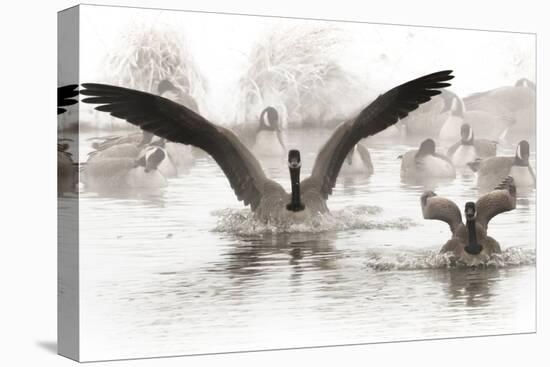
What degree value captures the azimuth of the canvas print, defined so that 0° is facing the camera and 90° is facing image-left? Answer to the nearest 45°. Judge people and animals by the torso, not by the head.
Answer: approximately 315°
